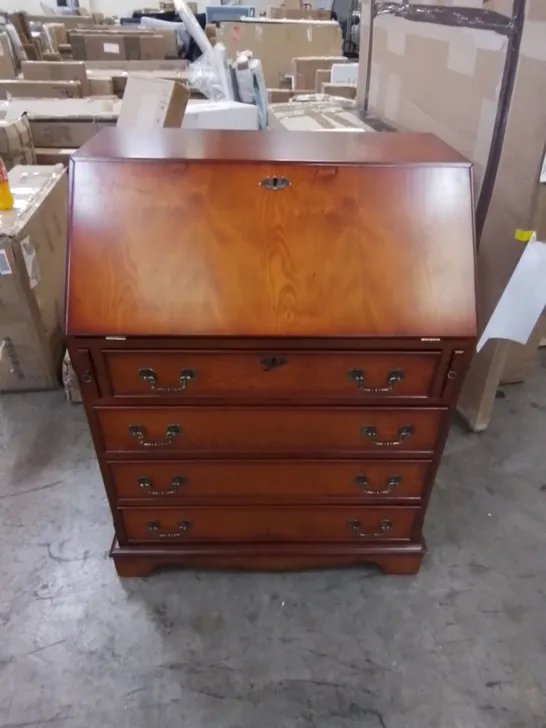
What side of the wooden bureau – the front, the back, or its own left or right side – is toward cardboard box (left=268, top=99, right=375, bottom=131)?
back

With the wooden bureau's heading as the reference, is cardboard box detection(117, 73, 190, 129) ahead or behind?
behind

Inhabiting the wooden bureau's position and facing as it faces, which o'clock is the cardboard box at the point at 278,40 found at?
The cardboard box is roughly at 6 o'clock from the wooden bureau.

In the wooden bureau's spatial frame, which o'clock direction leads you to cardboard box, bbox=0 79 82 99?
The cardboard box is roughly at 5 o'clock from the wooden bureau.

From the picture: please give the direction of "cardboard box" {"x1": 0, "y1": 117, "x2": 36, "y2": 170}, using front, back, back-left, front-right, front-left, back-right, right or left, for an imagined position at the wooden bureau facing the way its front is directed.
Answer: back-right

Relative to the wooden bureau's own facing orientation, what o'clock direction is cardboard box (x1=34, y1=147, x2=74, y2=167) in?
The cardboard box is roughly at 5 o'clock from the wooden bureau.

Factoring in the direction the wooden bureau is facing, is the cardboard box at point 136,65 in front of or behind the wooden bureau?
behind

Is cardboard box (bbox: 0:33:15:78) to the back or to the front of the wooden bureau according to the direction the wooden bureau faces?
to the back

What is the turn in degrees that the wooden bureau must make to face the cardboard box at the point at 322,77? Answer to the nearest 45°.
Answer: approximately 180°

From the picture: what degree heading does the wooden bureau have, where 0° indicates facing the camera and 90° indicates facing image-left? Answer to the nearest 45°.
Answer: approximately 0°

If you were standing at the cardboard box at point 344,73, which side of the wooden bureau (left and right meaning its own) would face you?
back
